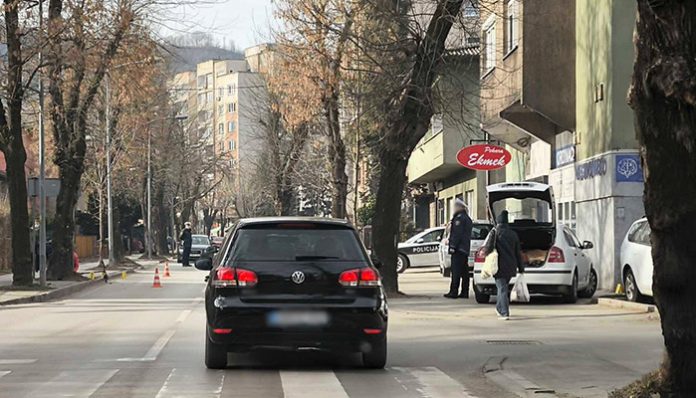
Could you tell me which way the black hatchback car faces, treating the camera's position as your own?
facing away from the viewer

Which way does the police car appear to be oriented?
to the viewer's left

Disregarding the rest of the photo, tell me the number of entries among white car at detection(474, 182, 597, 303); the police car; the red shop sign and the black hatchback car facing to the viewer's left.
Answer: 1

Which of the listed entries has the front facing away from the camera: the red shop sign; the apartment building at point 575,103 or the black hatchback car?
the black hatchback car

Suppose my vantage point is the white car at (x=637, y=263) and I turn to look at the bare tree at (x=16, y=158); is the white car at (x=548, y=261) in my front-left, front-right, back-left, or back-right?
front-right

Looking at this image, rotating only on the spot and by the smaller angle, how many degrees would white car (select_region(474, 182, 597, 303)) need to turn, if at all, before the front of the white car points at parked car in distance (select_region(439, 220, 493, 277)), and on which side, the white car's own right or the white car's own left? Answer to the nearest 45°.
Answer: approximately 45° to the white car's own left

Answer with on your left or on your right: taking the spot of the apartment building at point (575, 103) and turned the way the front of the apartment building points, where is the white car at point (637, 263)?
on your left

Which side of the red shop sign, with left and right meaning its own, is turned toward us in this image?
front

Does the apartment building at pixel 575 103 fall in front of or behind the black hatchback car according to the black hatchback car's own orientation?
in front

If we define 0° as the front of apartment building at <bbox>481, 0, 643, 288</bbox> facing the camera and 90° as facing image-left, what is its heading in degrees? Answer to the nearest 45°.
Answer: approximately 45°

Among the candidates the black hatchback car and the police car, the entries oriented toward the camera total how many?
0

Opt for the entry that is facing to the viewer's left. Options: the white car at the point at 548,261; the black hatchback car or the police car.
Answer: the police car

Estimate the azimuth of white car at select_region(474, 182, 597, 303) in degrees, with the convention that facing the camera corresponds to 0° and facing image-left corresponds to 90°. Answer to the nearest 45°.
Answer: approximately 225°

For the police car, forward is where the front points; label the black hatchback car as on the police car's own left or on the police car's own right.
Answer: on the police car's own left

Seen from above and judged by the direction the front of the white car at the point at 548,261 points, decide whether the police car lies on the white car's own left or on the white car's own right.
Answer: on the white car's own left

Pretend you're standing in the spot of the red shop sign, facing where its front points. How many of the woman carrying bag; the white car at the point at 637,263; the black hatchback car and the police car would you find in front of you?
3
